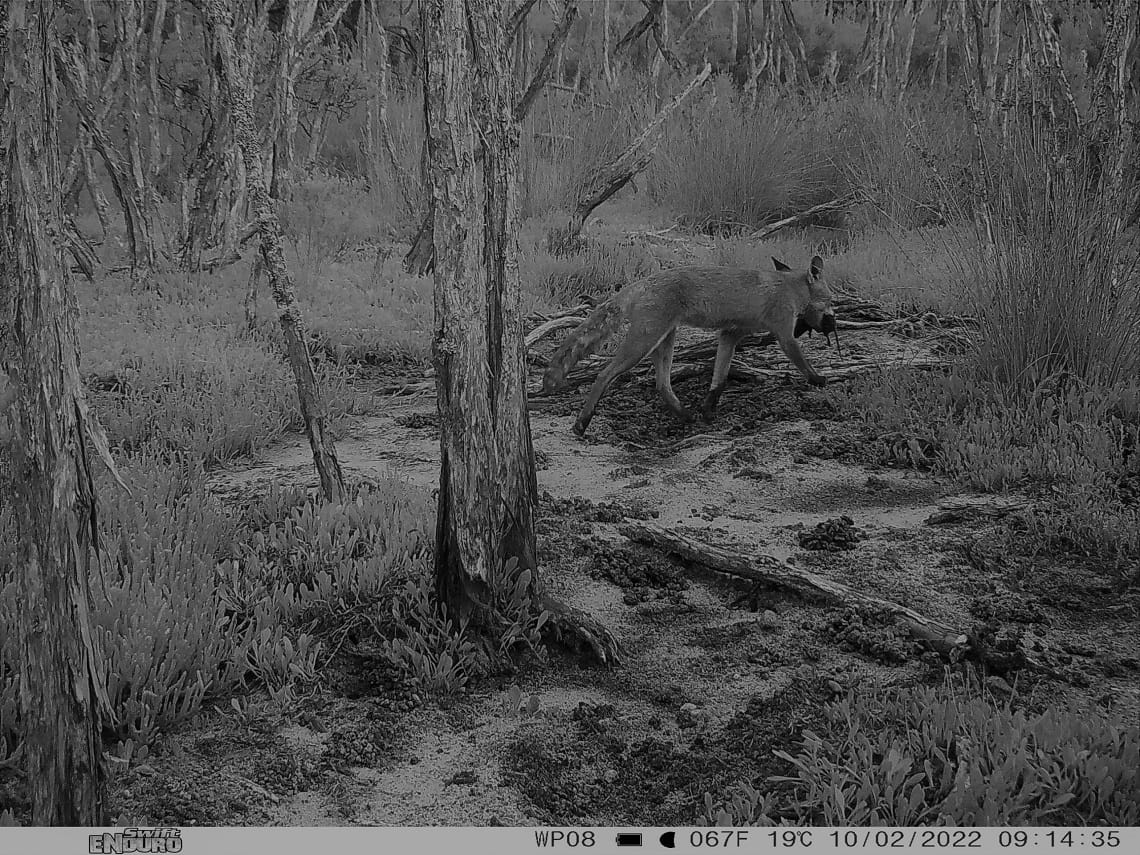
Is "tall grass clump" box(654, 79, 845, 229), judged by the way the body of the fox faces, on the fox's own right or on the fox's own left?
on the fox's own left

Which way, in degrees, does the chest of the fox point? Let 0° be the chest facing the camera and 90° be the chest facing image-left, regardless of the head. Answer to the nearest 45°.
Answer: approximately 270°

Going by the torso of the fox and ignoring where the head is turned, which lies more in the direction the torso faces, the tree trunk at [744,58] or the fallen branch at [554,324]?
the tree trunk

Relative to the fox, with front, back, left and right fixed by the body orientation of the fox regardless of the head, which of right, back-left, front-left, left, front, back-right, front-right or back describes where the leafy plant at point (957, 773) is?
right

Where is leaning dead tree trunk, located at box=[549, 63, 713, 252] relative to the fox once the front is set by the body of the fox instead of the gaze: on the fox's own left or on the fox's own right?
on the fox's own left

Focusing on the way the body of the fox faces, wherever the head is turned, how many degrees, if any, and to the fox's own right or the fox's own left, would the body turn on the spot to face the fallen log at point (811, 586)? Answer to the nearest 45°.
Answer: approximately 90° to the fox's own right

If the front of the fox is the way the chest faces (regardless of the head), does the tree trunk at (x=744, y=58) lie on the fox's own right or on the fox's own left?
on the fox's own left

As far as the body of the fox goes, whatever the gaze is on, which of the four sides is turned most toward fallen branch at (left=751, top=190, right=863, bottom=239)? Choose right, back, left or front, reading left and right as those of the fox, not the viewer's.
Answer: left

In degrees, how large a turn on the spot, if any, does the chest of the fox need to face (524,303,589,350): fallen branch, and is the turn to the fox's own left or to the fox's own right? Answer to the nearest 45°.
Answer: approximately 135° to the fox's own left

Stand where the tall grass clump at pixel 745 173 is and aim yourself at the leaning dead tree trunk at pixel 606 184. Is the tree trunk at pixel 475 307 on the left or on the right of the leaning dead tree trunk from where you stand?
left

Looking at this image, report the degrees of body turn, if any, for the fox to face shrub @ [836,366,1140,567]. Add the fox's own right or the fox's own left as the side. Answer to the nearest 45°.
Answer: approximately 45° to the fox's own right

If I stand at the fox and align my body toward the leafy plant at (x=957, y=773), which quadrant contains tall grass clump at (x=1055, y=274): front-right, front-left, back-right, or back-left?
back-left

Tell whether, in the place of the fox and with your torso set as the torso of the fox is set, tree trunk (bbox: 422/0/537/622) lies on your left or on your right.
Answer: on your right
